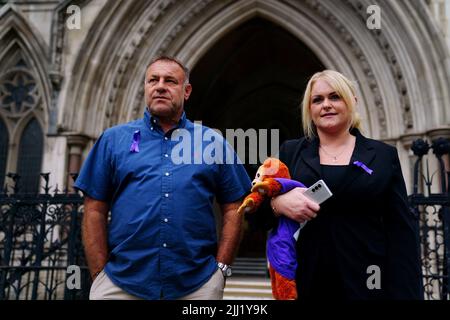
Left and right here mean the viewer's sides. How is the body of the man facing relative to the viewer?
facing the viewer

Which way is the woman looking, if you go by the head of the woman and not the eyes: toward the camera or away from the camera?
toward the camera
